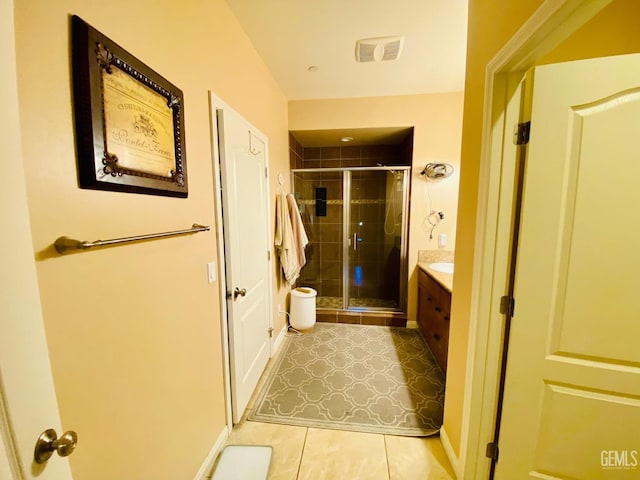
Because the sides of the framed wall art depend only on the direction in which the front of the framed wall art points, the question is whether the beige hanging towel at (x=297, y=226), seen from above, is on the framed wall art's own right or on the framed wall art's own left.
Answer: on the framed wall art's own left

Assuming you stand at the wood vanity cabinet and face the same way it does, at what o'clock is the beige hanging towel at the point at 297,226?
The beige hanging towel is roughly at 12 o'clock from the wood vanity cabinet.

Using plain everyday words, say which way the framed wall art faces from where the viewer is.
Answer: facing the viewer and to the right of the viewer

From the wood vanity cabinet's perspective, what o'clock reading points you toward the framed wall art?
The framed wall art is roughly at 10 o'clock from the wood vanity cabinet.

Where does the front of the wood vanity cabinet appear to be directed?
to the viewer's left

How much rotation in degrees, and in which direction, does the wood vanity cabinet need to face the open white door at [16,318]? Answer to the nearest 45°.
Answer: approximately 90° to its left

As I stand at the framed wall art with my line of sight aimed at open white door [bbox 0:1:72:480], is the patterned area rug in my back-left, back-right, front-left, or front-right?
back-left

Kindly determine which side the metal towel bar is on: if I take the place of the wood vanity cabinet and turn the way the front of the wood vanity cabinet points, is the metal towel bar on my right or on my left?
on my left

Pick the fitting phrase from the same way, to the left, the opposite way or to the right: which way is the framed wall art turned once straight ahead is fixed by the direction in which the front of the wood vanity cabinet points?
the opposite way

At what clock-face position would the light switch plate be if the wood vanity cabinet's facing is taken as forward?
The light switch plate is roughly at 10 o'clock from the wood vanity cabinet.

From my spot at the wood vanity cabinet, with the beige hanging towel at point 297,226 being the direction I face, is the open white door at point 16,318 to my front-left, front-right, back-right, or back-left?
front-left

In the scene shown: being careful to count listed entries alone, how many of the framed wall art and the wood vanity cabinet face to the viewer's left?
1

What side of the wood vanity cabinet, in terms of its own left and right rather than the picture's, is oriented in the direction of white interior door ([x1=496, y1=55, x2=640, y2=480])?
left

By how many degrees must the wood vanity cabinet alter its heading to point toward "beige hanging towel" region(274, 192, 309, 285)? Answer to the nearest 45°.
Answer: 0° — it already faces it

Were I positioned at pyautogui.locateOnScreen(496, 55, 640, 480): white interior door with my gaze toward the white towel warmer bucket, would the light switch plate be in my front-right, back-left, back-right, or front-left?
front-left
